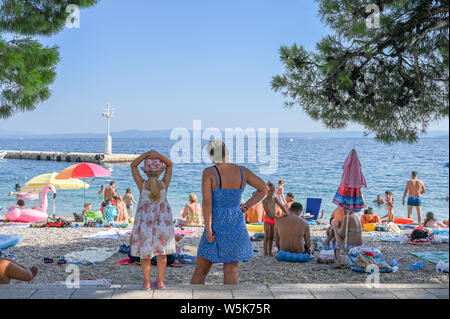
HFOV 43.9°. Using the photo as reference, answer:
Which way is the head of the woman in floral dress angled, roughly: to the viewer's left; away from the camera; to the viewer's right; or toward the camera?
away from the camera

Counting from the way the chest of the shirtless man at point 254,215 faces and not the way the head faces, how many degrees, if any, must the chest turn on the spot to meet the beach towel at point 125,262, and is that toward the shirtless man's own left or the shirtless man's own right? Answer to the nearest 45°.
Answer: approximately 180°

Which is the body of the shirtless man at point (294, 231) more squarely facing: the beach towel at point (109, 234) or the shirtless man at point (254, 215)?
the shirtless man

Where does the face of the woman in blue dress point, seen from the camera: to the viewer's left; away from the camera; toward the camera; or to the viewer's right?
away from the camera

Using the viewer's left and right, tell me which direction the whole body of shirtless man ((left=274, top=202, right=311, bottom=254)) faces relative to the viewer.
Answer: facing away from the viewer

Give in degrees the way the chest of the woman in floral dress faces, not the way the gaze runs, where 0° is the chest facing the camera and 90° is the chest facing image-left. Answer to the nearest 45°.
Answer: approximately 180°

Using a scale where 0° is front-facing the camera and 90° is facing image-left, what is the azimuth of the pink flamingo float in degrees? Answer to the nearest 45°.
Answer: approximately 270°

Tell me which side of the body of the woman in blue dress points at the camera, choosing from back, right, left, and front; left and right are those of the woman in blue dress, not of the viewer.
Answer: back

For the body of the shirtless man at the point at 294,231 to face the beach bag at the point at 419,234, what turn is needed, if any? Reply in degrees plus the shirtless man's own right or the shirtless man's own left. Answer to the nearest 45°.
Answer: approximately 45° to the shirtless man's own right

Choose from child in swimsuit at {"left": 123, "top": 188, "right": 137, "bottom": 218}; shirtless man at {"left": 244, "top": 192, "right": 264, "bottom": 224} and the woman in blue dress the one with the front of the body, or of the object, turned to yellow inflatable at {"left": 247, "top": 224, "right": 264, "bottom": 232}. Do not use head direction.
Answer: the woman in blue dress

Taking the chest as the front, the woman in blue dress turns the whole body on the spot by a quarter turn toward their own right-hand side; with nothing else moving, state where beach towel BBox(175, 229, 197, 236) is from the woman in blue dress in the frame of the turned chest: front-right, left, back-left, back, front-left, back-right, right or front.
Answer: left
